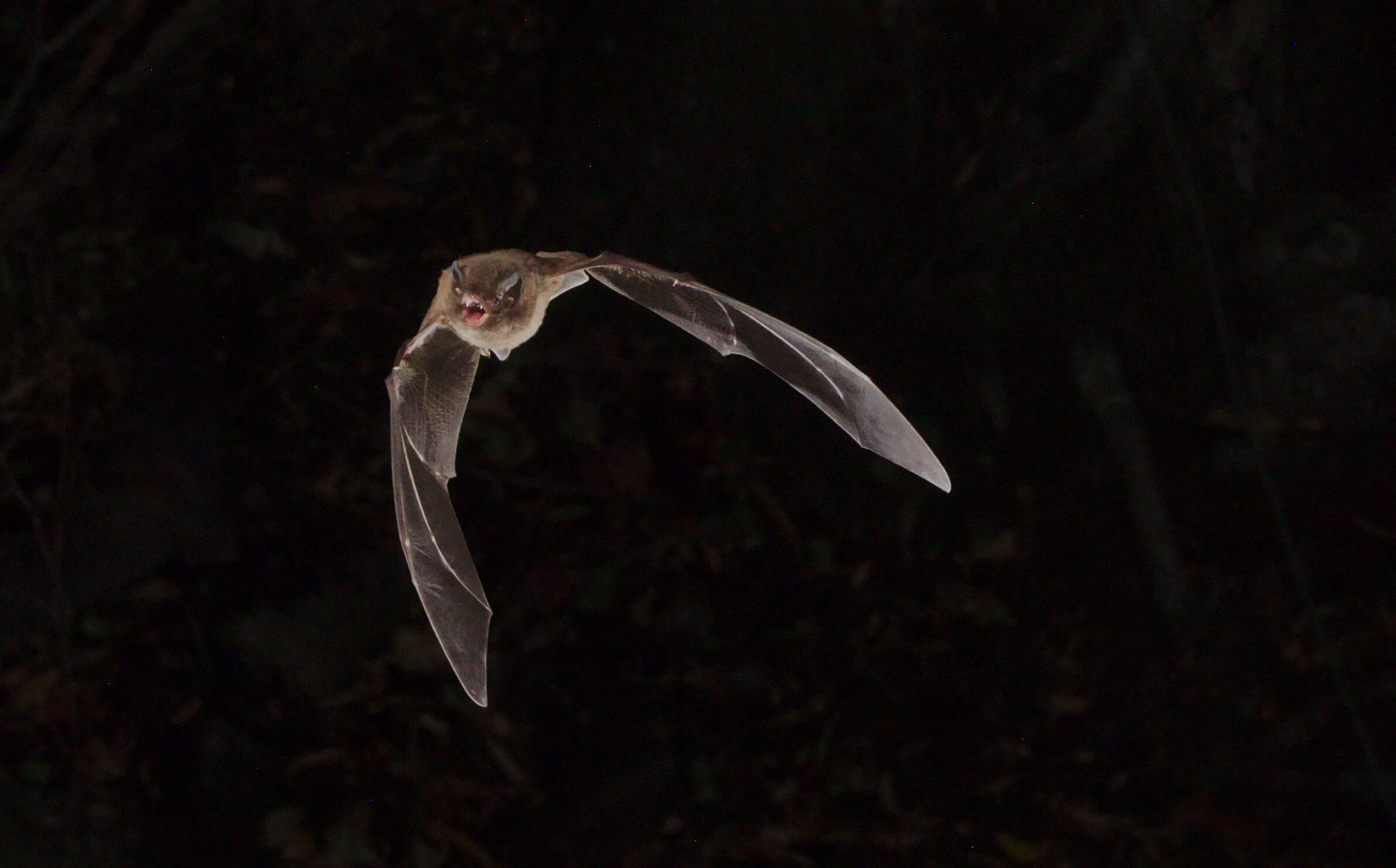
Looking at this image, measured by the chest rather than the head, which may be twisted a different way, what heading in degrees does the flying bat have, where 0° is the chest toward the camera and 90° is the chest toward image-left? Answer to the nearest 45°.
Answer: approximately 0°
